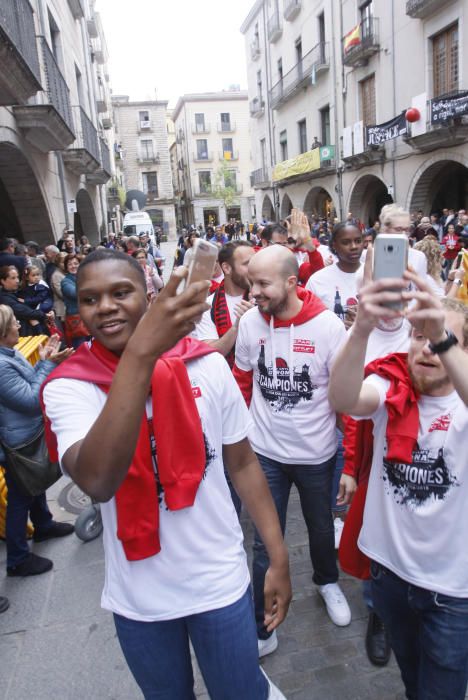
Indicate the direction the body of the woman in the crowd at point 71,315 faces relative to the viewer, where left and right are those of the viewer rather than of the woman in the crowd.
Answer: facing the viewer and to the right of the viewer

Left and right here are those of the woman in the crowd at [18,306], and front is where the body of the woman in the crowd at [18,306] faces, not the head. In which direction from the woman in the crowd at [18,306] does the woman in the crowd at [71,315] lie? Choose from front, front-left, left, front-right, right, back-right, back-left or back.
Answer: front-left

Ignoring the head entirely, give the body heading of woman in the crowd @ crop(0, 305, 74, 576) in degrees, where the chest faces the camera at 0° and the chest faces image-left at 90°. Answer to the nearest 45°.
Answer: approximately 270°

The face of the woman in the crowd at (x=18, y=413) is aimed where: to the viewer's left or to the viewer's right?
to the viewer's right

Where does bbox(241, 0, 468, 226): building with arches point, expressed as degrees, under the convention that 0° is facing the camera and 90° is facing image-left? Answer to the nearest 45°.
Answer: approximately 45°

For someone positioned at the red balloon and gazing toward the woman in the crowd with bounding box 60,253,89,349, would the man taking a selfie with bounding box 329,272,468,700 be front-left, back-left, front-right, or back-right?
front-left

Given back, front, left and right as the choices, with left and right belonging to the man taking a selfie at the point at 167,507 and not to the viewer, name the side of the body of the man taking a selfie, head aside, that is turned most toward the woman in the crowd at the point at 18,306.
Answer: back

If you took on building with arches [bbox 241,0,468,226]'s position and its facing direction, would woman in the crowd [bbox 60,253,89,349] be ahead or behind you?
ahead

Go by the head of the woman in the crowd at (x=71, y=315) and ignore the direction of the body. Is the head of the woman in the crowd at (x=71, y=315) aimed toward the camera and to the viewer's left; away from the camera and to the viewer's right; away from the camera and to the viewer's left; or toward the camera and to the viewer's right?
toward the camera and to the viewer's right

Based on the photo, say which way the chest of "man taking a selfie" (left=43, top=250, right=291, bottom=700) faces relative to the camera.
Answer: toward the camera
